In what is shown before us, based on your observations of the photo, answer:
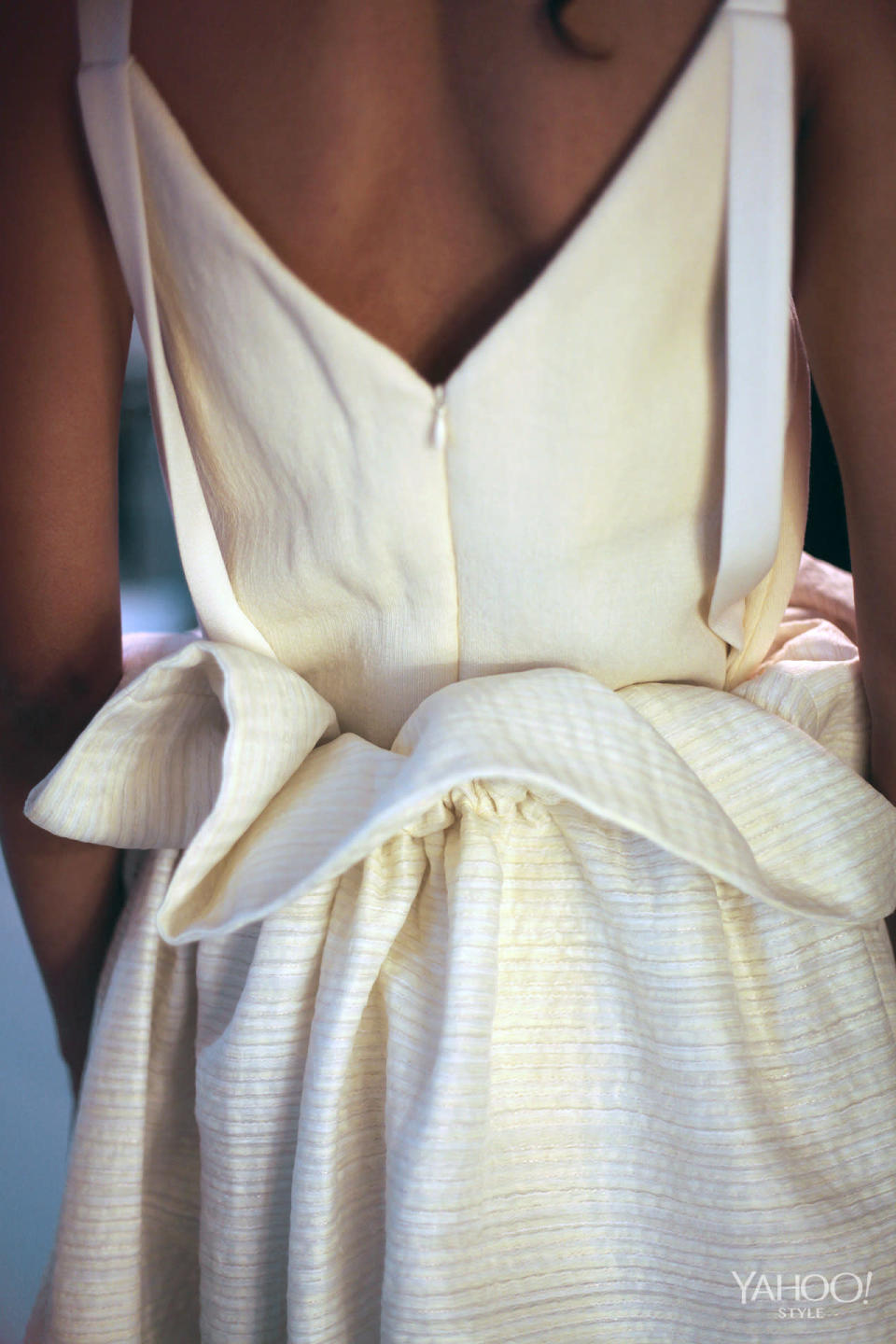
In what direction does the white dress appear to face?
away from the camera
